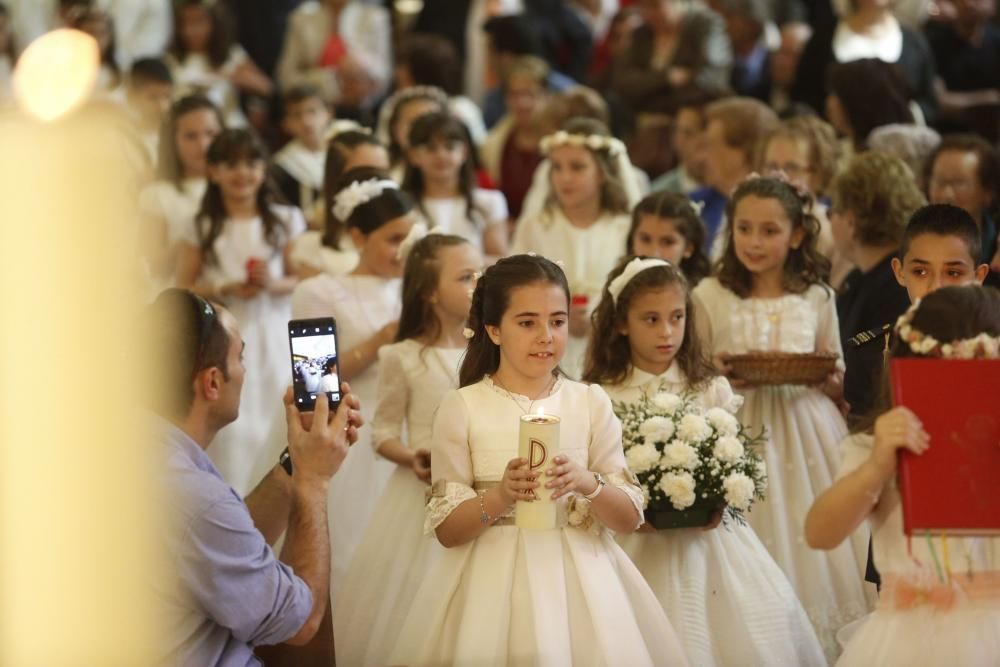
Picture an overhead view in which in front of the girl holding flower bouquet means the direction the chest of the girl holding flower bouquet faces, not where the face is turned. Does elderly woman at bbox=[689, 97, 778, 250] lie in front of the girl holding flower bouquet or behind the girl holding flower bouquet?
behind

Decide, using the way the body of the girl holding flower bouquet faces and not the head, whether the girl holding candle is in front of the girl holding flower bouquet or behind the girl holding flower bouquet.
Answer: in front

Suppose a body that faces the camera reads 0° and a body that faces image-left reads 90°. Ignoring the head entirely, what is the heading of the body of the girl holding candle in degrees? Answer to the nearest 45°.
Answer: approximately 0°

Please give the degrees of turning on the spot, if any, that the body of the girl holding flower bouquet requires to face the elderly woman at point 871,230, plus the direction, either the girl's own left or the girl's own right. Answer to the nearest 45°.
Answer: approximately 135° to the girl's own left

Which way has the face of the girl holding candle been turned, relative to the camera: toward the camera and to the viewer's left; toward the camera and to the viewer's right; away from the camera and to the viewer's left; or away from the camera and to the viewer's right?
toward the camera and to the viewer's right

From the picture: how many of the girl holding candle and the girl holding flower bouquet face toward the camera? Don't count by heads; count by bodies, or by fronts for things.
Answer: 2

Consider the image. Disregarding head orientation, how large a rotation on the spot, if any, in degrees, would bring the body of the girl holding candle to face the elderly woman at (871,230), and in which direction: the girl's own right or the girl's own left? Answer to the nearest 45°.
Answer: approximately 135° to the girl's own left

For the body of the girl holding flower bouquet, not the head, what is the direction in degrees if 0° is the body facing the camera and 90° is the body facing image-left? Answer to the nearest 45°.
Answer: approximately 0°
